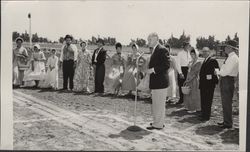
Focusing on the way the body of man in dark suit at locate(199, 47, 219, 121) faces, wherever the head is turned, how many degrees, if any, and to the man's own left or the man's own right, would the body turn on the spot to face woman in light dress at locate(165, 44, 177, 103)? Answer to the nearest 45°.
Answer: approximately 45° to the man's own right

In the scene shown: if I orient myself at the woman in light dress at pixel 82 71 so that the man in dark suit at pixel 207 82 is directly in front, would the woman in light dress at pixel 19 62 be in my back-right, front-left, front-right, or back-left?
back-right

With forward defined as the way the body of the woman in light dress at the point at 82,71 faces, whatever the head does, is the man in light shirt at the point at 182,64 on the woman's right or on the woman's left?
on the woman's left

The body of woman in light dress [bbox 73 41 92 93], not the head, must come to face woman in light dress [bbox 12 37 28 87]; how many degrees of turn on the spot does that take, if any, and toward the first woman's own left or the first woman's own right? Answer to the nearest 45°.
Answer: approximately 90° to the first woman's own right
